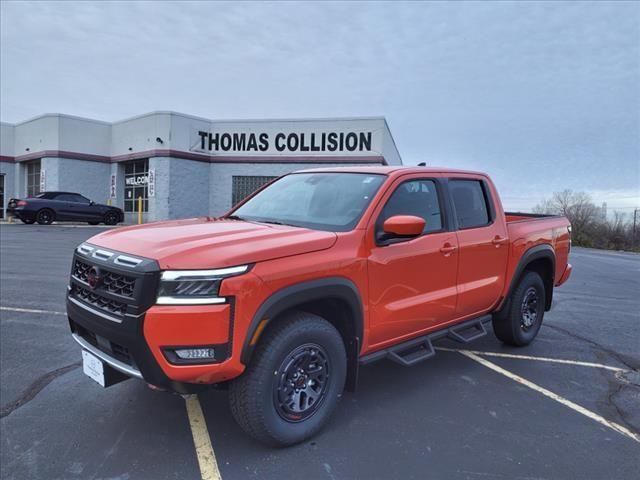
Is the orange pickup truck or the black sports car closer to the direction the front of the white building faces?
the orange pickup truck

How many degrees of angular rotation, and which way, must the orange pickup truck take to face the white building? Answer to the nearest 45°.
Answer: approximately 135° to its right

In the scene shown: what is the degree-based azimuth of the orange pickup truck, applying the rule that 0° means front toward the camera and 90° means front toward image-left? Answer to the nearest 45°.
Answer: approximately 45°

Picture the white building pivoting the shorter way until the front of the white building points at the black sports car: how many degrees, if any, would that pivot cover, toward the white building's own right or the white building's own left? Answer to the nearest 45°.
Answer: approximately 90° to the white building's own right

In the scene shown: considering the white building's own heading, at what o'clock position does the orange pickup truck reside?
The orange pickup truck is roughly at 12 o'clock from the white building.

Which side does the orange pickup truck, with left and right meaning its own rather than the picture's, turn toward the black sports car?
right
